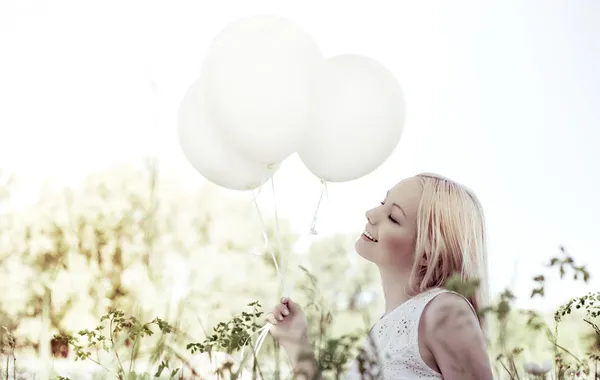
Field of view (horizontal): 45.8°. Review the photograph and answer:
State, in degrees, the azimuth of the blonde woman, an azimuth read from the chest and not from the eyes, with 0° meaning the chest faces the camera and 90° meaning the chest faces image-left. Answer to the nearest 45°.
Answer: approximately 90°

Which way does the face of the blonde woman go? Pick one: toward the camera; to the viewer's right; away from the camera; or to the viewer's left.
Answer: to the viewer's left

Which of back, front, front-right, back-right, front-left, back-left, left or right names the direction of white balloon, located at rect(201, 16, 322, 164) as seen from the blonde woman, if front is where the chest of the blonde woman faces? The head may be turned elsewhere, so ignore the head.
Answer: front-right
